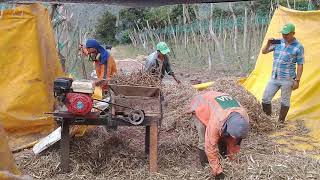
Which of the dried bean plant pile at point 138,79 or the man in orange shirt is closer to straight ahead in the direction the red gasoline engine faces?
the man in orange shirt

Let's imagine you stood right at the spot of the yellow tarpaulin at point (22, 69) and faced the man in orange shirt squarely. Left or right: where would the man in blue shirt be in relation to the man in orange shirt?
left

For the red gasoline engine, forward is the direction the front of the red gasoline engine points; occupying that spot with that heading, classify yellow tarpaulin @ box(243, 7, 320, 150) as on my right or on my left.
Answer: on my left

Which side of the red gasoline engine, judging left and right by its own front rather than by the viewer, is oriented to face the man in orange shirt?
left

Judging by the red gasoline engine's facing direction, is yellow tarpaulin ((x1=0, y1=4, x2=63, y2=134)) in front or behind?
behind

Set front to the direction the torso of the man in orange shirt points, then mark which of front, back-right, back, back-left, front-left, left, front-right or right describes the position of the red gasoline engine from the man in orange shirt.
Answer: back-right

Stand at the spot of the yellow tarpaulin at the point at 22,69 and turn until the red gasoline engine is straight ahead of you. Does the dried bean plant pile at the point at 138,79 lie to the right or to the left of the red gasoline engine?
left

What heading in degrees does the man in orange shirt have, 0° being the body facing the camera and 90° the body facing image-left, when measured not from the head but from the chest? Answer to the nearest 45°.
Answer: approximately 315°

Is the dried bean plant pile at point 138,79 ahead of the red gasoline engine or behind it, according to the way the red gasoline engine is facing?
behind
